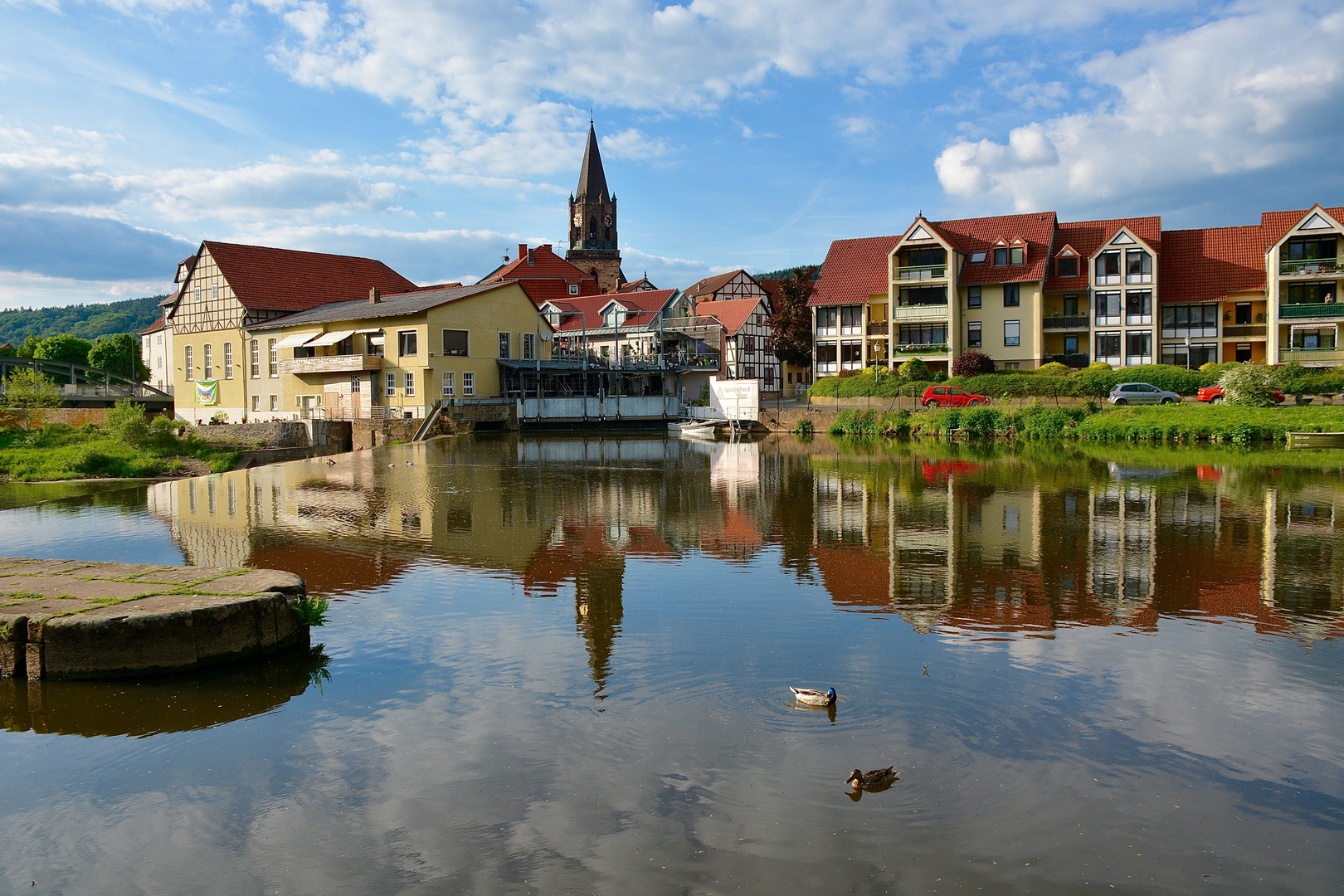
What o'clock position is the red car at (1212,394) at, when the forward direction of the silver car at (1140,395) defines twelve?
The red car is roughly at 12 o'clock from the silver car.

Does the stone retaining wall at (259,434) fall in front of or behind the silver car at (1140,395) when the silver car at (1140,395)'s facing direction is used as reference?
behind

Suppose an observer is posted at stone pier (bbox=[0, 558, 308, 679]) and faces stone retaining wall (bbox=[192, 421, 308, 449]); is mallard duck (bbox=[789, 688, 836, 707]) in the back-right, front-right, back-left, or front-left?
back-right

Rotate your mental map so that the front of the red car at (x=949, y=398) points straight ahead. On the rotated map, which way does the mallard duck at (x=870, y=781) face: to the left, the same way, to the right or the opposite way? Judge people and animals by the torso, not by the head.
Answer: the opposite way

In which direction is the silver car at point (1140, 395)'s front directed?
to the viewer's right

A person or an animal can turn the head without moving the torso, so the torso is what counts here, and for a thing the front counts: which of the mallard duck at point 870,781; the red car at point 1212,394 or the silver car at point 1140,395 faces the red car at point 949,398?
the red car at point 1212,394

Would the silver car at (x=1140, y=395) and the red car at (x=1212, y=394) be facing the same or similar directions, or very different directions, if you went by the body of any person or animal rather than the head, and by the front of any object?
very different directions

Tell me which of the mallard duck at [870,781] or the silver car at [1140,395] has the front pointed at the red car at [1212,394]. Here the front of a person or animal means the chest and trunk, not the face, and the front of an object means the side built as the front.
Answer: the silver car

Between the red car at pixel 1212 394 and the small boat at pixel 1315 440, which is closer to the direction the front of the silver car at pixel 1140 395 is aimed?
the red car
